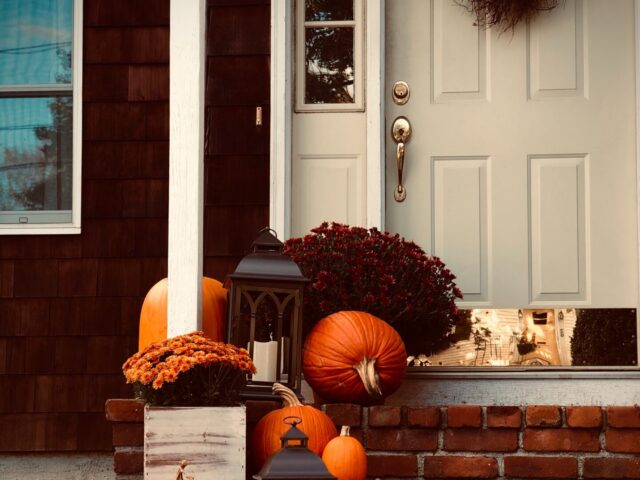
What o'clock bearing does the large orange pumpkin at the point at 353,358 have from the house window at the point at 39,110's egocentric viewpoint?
The large orange pumpkin is roughly at 11 o'clock from the house window.

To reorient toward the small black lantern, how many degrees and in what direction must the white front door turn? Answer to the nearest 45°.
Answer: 0° — it already faces it

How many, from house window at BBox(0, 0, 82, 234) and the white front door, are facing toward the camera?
2

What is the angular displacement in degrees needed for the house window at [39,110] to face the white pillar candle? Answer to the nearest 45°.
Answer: approximately 45° to its left

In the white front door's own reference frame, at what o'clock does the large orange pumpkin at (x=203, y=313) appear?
The large orange pumpkin is roughly at 2 o'clock from the white front door.

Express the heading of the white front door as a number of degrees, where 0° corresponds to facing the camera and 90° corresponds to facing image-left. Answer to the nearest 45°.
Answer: approximately 0°

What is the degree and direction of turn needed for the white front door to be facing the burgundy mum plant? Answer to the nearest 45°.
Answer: approximately 45° to its right
